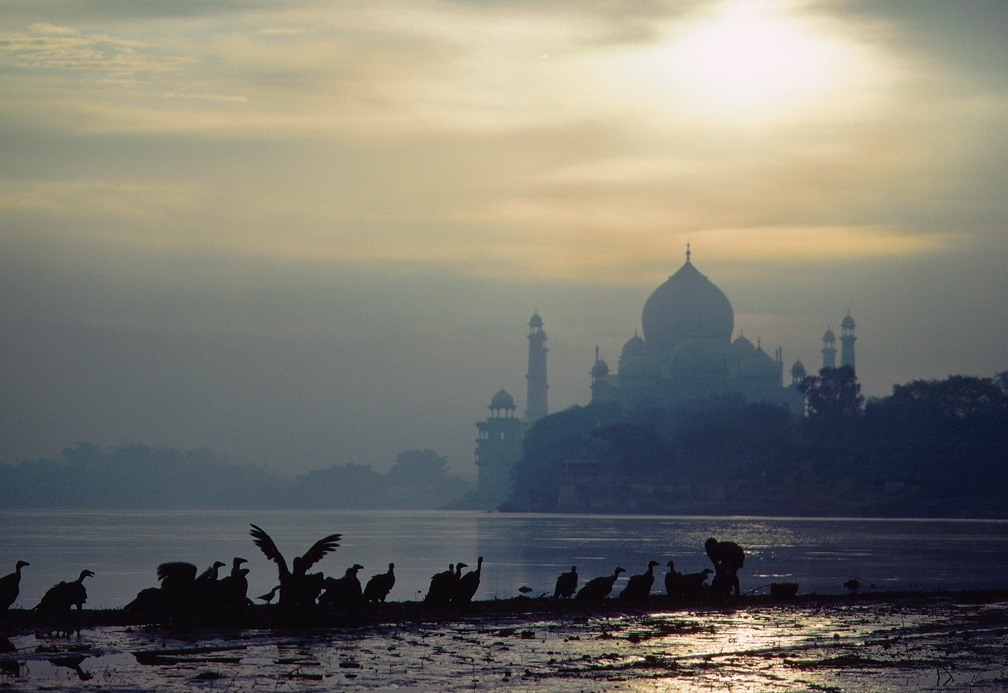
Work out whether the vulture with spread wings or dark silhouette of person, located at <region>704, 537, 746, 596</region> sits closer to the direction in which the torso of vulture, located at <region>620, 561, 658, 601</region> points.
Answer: the dark silhouette of person

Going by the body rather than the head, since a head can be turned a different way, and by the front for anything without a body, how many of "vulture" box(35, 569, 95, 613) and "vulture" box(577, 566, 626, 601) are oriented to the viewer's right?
2

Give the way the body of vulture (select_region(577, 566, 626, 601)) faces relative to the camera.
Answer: to the viewer's right

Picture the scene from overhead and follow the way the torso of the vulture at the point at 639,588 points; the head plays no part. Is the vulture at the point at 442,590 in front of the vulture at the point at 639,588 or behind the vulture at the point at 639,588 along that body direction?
behind

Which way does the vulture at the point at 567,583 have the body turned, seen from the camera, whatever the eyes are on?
to the viewer's right

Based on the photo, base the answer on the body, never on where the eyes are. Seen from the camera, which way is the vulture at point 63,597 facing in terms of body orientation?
to the viewer's right

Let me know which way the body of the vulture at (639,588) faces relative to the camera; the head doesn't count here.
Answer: to the viewer's right

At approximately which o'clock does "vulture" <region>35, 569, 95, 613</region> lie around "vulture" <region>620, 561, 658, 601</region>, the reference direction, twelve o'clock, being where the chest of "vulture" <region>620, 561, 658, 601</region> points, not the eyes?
"vulture" <region>35, 569, 95, 613</region> is roughly at 5 o'clock from "vulture" <region>620, 561, 658, 601</region>.

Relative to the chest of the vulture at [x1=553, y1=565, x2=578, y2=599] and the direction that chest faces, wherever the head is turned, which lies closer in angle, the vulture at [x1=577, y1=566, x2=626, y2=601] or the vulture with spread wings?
the vulture

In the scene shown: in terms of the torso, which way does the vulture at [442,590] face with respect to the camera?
to the viewer's right
